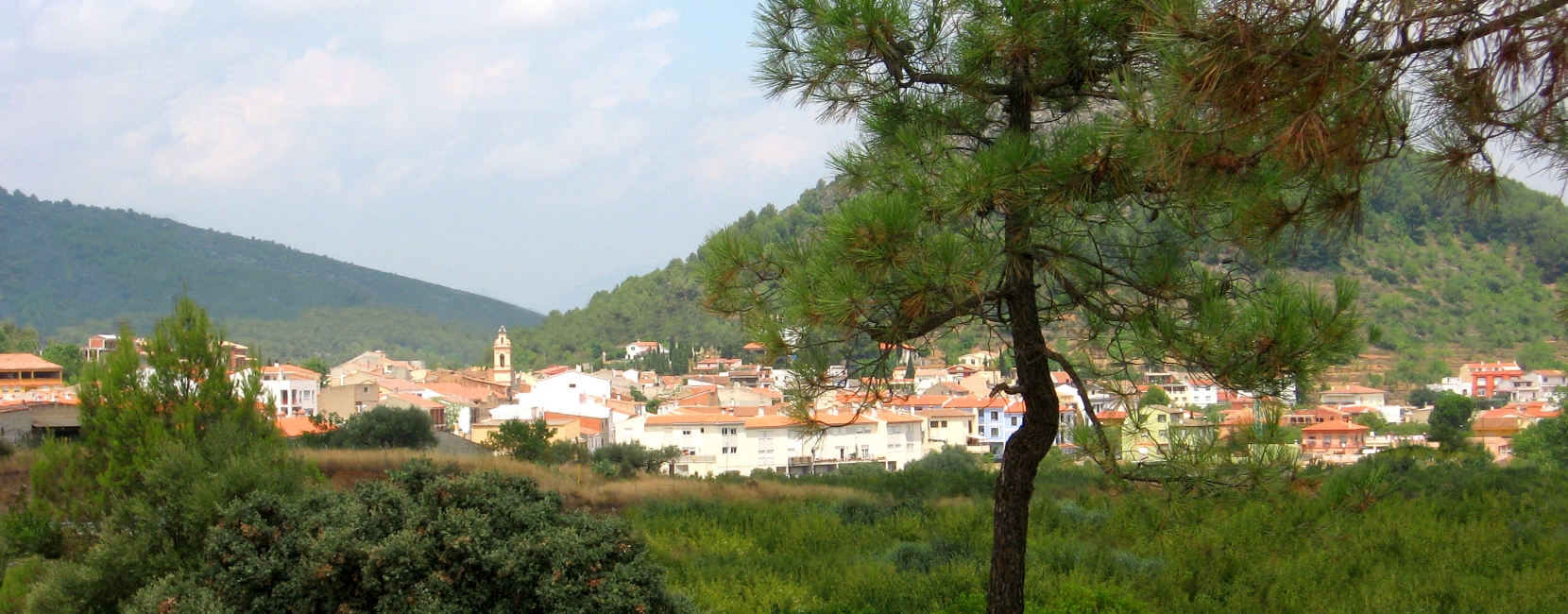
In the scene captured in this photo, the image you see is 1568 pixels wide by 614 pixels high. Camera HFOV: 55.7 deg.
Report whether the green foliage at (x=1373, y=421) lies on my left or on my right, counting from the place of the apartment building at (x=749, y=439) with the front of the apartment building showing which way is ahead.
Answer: on my left

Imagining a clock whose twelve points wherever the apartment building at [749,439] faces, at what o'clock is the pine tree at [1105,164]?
The pine tree is roughly at 12 o'clock from the apartment building.

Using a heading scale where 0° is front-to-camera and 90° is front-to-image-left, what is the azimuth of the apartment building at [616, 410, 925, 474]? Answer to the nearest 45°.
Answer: approximately 0°

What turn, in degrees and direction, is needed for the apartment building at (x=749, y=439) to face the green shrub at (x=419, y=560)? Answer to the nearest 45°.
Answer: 0° — it already faces it

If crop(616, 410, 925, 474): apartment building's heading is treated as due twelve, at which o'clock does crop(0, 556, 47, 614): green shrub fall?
The green shrub is roughly at 12 o'clock from the apartment building.

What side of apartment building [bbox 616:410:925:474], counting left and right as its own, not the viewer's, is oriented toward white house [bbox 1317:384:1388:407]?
left

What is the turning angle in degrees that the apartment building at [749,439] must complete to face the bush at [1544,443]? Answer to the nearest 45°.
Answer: approximately 45° to its left
